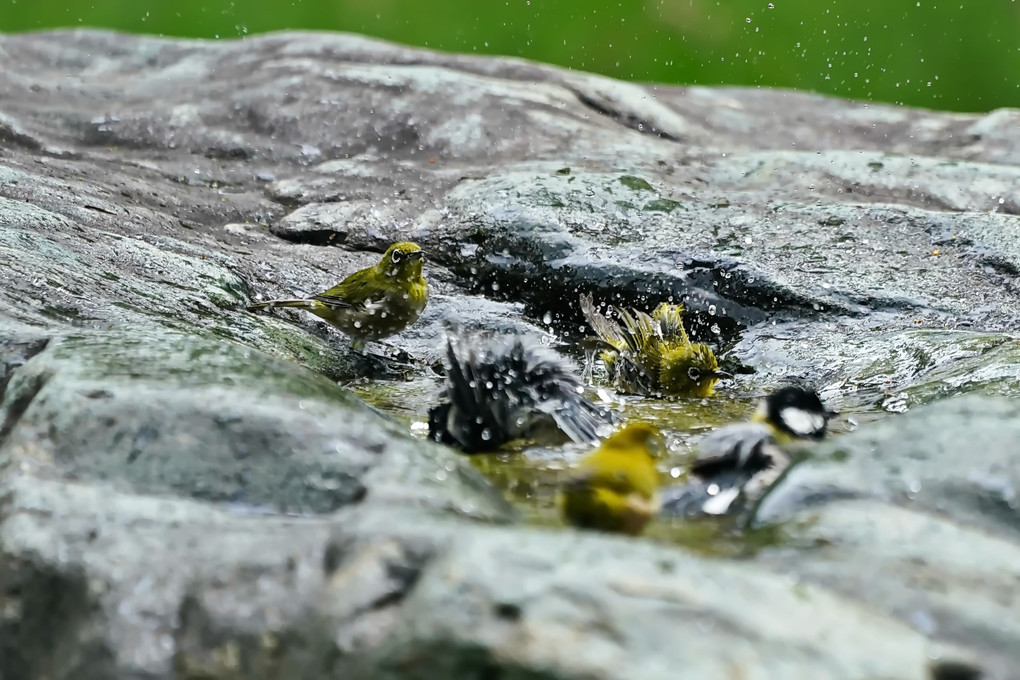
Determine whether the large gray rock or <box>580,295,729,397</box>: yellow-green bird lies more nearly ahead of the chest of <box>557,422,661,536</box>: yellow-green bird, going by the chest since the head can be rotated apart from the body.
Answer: the yellow-green bird

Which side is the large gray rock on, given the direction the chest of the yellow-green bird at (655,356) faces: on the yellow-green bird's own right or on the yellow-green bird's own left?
on the yellow-green bird's own right

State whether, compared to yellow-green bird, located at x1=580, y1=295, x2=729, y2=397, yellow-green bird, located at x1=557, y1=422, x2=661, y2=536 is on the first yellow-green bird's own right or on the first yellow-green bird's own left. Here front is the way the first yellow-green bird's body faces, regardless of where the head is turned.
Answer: on the first yellow-green bird's own right

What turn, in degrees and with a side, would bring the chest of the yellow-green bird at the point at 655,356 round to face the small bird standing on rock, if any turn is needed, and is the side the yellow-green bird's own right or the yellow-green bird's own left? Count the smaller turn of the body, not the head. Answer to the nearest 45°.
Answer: approximately 180°

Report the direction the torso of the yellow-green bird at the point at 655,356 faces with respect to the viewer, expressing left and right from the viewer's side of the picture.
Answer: facing to the right of the viewer

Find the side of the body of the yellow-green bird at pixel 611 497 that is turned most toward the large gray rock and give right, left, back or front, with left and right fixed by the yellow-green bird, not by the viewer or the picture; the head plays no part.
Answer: back
